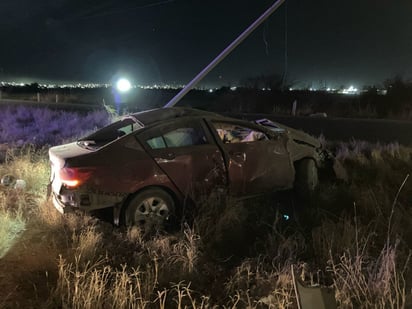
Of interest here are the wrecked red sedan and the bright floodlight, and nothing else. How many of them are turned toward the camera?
1

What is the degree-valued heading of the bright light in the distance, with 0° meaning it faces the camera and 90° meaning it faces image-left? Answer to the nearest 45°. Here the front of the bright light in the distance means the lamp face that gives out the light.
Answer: approximately 0°

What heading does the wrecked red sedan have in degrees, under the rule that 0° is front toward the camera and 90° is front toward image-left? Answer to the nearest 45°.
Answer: approximately 225°

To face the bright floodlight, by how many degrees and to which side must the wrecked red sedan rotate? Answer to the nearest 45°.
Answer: approximately 45° to its left

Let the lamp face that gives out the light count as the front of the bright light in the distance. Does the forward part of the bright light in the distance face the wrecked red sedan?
yes
